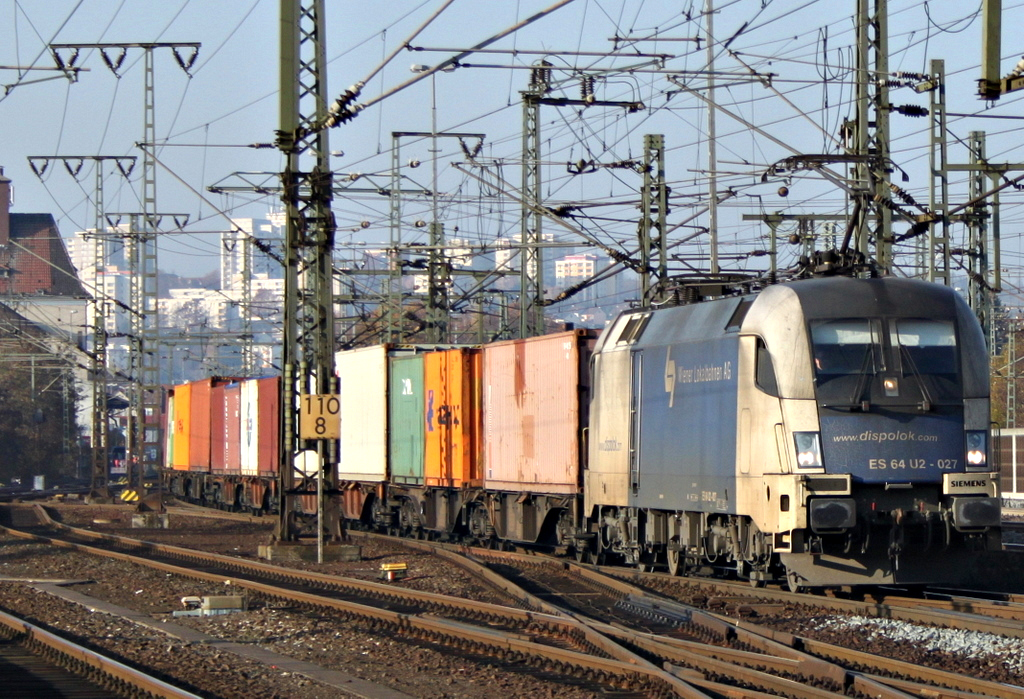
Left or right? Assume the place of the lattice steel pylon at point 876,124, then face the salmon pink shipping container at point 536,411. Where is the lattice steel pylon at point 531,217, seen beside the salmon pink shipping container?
right

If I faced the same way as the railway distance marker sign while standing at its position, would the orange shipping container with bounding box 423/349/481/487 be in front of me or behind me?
behind

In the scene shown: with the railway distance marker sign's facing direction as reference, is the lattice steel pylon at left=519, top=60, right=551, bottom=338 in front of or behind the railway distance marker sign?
behind

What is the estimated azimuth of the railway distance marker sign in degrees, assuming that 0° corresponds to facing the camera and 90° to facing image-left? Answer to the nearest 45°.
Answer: approximately 0°

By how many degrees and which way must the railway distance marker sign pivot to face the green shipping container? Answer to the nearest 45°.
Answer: approximately 180°

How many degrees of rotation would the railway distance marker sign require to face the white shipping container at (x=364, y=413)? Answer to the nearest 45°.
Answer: approximately 180°

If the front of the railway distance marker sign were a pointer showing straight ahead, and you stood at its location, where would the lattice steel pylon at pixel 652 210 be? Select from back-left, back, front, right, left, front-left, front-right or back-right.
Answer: back-left
